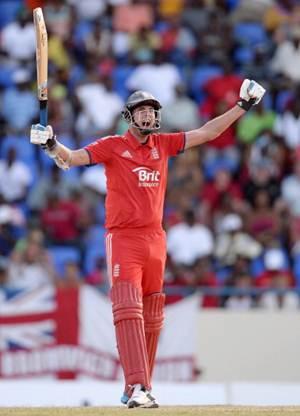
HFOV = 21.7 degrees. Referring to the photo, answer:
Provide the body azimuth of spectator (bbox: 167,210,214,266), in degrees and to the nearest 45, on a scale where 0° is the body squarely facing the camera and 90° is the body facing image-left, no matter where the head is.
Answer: approximately 0°

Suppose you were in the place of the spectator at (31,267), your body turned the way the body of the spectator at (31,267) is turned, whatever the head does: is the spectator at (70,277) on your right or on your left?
on your left
